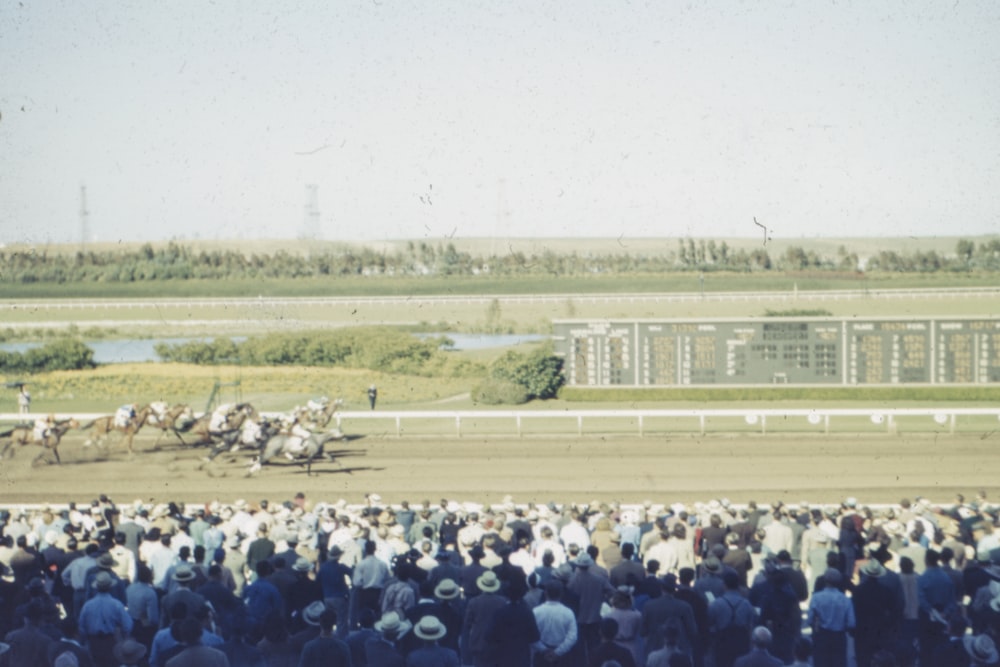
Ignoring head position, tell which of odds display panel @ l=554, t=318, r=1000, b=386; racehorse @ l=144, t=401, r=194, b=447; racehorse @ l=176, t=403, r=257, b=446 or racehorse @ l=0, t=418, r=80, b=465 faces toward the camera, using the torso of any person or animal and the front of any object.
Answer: the odds display panel

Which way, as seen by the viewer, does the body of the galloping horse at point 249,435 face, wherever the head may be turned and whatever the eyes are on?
to the viewer's right

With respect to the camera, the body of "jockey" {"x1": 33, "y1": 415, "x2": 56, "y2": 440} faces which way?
to the viewer's right

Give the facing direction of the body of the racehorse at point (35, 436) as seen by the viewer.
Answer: to the viewer's right

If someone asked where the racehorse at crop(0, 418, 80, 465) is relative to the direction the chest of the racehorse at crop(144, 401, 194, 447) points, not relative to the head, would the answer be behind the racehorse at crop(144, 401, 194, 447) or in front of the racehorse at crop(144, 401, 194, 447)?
behind

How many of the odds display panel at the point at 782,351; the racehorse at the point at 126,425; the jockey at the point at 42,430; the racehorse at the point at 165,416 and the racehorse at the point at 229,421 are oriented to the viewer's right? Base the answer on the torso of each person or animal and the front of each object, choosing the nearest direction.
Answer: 4

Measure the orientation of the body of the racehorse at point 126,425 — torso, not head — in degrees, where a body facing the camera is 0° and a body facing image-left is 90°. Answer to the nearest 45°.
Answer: approximately 270°

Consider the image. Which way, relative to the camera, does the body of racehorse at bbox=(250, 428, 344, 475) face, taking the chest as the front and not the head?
to the viewer's right

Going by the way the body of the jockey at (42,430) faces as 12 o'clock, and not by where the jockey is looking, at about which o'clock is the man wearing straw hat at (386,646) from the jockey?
The man wearing straw hat is roughly at 3 o'clock from the jockey.
